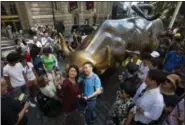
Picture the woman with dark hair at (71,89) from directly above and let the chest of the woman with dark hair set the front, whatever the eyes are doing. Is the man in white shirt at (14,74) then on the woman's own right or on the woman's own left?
on the woman's own right

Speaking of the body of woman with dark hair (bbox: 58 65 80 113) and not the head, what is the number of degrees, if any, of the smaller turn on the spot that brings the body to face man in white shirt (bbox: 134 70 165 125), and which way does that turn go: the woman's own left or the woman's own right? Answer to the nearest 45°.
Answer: approximately 45° to the woman's own left

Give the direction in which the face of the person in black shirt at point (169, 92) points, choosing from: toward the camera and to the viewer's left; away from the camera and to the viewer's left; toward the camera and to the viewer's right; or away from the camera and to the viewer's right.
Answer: toward the camera and to the viewer's left

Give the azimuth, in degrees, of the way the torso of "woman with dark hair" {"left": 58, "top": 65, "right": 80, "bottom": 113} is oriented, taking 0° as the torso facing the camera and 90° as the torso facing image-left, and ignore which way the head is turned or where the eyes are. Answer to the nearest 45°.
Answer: approximately 0°

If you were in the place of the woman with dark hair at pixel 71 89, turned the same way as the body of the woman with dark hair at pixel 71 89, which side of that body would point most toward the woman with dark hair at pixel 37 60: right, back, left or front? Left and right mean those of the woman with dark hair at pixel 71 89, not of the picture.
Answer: back

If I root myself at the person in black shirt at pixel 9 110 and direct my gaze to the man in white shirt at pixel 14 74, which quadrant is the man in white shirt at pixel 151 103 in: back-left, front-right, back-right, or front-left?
back-right

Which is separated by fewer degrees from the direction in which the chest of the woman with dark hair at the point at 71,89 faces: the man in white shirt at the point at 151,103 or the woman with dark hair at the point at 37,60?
the man in white shirt

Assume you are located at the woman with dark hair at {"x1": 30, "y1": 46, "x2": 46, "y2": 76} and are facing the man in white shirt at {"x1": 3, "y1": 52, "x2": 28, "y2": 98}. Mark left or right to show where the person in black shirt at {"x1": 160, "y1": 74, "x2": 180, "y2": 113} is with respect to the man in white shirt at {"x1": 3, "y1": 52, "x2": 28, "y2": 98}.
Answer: left

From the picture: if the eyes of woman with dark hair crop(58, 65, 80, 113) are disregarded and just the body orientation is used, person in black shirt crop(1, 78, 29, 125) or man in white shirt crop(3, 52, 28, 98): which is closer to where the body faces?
the person in black shirt

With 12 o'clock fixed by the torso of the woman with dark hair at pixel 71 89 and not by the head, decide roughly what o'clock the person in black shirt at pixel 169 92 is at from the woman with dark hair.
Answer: The person in black shirt is roughly at 10 o'clock from the woman with dark hair.
